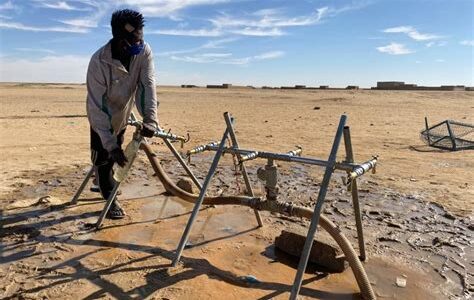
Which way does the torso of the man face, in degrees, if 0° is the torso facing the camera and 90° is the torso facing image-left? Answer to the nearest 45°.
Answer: approximately 315°
